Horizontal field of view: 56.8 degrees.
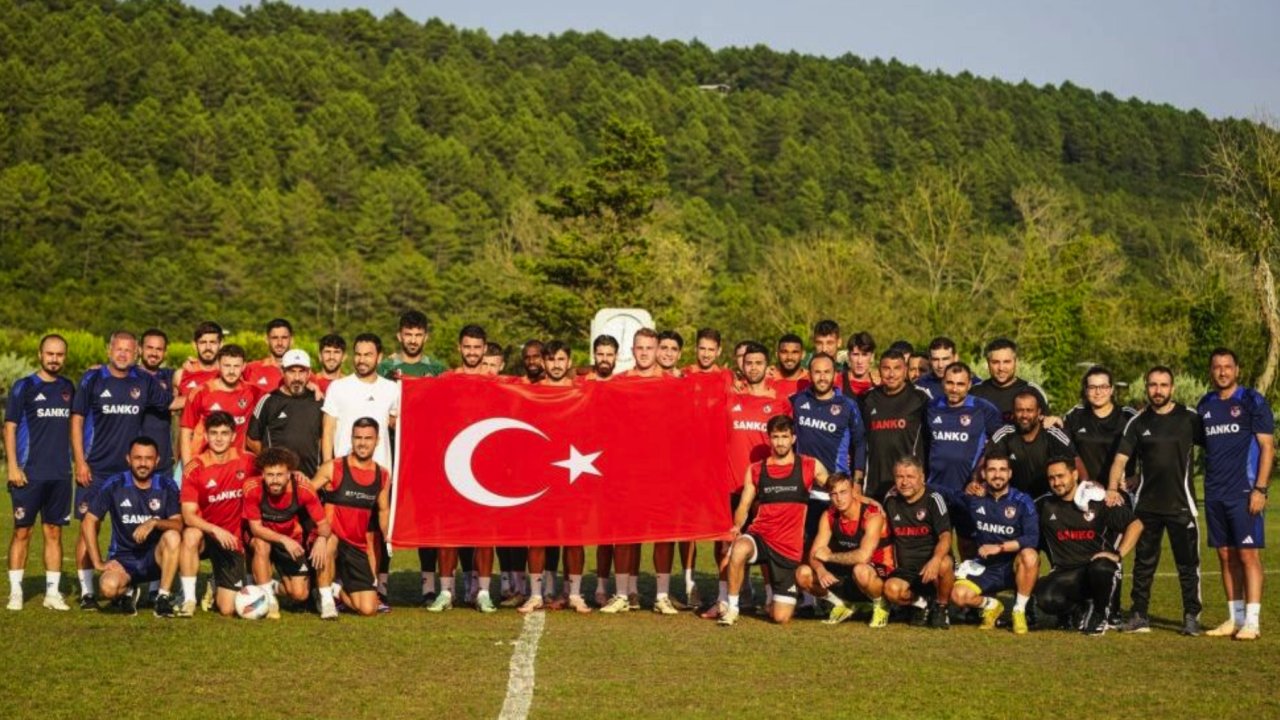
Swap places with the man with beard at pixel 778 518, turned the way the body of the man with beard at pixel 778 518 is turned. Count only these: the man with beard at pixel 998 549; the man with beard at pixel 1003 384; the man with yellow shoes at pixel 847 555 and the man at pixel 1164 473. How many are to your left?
4

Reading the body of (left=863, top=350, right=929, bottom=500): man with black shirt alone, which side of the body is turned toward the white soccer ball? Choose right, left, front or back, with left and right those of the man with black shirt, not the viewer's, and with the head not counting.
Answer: right

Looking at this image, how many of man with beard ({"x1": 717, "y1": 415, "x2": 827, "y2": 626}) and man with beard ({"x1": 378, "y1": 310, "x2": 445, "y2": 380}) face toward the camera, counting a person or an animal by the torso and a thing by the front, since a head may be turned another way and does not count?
2

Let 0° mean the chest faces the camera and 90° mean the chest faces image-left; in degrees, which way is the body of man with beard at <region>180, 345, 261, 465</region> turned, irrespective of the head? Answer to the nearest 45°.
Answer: approximately 0°

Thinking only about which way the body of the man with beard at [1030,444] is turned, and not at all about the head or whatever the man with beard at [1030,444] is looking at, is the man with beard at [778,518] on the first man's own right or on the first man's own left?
on the first man's own right

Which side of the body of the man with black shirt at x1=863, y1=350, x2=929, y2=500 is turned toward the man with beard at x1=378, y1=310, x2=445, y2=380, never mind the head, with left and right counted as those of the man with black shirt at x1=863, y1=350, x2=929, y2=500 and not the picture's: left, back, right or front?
right
